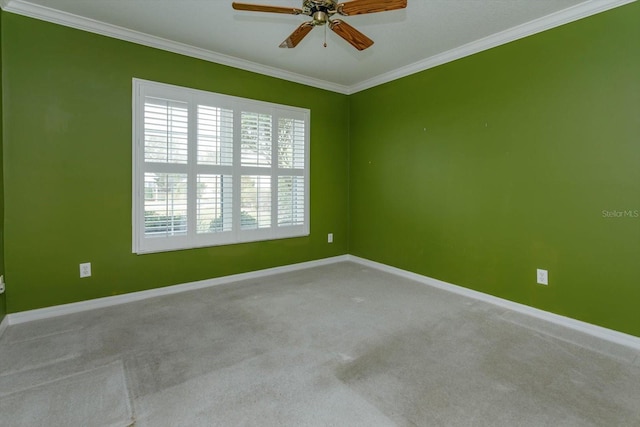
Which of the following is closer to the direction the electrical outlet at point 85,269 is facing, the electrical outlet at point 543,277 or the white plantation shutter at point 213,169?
the electrical outlet

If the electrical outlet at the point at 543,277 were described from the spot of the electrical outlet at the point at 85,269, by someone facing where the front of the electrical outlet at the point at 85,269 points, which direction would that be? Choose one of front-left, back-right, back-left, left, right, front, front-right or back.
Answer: front-left

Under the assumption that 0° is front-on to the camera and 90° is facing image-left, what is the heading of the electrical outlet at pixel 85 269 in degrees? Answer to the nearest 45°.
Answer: approximately 0°

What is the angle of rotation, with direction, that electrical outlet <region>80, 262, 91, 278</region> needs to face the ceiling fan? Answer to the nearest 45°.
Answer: approximately 45° to its left

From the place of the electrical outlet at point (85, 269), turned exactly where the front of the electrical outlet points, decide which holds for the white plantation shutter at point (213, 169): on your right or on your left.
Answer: on your left

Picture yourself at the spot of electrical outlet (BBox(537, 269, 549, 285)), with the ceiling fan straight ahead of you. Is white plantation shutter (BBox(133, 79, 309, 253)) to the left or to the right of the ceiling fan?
right

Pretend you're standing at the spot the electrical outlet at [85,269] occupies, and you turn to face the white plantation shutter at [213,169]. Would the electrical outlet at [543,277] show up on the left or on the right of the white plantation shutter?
right

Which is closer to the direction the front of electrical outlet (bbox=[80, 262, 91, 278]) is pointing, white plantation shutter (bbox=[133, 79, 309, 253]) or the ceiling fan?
the ceiling fan
